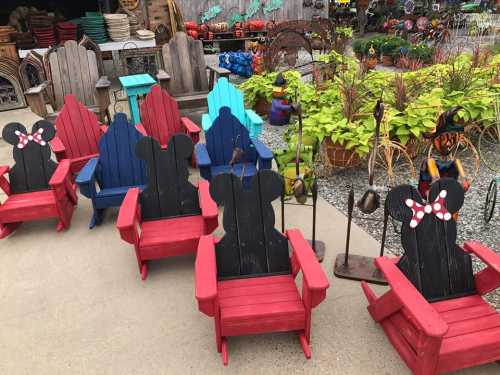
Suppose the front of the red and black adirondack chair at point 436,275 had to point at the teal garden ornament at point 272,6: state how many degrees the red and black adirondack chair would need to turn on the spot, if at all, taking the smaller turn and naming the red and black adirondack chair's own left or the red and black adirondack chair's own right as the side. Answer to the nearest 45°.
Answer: approximately 180°

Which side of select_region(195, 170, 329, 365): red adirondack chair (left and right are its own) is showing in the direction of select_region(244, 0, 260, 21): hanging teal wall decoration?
back

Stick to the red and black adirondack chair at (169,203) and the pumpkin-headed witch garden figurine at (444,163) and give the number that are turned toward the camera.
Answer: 2

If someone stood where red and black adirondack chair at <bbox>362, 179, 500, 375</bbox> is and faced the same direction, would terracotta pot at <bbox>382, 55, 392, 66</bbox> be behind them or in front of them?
behind

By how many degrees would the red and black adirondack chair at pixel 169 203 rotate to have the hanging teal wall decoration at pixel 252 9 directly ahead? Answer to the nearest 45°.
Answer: approximately 180°

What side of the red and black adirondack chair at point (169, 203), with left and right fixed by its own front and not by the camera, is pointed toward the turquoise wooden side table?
back

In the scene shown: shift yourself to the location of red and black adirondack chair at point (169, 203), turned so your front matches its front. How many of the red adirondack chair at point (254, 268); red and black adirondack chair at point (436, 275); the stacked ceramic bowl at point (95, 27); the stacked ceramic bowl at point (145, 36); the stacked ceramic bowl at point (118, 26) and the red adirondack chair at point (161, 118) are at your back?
4

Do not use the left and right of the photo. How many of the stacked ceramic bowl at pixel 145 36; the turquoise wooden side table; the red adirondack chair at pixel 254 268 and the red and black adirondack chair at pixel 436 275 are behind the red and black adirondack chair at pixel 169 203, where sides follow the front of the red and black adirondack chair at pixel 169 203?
2

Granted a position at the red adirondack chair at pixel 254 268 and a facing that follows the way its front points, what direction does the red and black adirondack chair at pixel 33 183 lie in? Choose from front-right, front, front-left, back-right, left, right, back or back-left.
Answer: back-right

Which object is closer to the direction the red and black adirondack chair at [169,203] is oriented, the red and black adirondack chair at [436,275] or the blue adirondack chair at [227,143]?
the red and black adirondack chair at [436,275]

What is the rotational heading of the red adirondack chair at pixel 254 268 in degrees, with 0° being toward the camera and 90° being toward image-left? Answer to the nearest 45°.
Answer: approximately 0°

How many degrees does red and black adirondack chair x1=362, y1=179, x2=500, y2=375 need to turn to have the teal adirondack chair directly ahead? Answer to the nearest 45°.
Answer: approximately 180°
